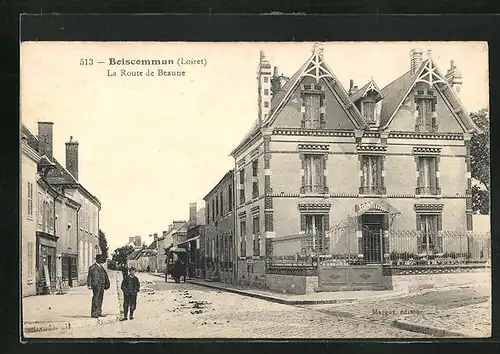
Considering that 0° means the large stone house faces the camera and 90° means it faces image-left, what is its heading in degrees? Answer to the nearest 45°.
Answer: approximately 0°
